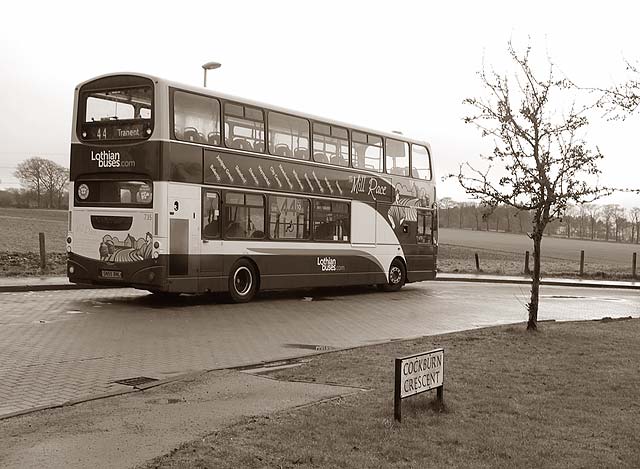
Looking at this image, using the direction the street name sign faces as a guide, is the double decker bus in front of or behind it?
behind

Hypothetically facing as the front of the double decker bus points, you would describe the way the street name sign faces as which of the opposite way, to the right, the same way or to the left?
to the right

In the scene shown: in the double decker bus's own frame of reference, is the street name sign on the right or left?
on its right

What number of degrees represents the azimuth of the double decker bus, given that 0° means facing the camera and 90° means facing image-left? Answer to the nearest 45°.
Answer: approximately 225°
